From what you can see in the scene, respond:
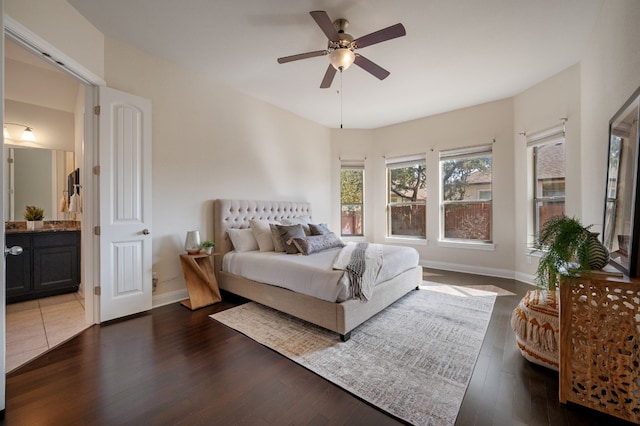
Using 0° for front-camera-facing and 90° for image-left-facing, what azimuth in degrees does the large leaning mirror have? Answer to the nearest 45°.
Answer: approximately 90°

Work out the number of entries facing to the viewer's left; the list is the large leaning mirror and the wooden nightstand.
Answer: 1

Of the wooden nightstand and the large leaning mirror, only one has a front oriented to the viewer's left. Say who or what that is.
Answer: the large leaning mirror

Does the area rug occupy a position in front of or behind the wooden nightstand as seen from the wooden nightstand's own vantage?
in front

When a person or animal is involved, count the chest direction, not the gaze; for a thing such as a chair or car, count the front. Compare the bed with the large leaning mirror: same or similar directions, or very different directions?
very different directions

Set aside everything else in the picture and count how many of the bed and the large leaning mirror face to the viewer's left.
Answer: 1

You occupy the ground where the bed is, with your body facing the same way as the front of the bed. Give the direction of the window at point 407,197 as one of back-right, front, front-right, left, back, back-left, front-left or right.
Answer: left

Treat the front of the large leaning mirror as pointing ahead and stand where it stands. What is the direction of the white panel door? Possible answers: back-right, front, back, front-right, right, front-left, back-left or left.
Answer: front-left

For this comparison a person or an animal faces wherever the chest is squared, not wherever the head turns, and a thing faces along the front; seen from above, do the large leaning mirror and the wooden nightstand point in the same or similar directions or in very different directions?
very different directions

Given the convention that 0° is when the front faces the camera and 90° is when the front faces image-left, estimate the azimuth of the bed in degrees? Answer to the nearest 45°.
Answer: approximately 315°

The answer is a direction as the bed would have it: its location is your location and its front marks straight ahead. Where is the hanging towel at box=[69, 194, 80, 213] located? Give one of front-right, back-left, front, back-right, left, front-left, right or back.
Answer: back-right

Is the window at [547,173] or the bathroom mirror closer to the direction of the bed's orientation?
the window
